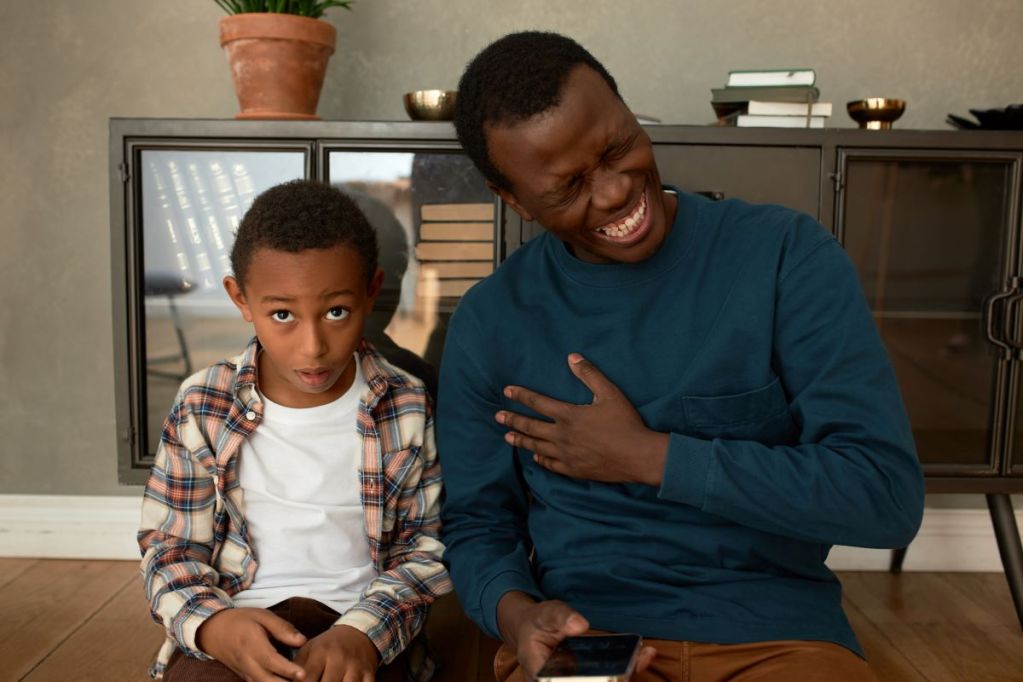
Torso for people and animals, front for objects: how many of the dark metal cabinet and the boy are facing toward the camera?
2

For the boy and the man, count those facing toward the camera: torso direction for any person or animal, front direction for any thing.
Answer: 2

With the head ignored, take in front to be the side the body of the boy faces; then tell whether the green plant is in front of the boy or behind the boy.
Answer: behind

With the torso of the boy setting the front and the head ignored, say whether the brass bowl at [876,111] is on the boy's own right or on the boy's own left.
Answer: on the boy's own left

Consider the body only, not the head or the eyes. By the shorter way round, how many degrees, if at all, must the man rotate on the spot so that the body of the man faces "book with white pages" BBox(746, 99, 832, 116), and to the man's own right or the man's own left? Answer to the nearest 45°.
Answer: approximately 180°

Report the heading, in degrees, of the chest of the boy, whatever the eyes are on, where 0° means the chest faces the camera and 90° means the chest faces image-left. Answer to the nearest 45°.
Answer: approximately 0°

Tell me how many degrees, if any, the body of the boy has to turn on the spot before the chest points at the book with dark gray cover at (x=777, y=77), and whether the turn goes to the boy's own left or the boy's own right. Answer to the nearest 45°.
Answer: approximately 135° to the boy's own left
